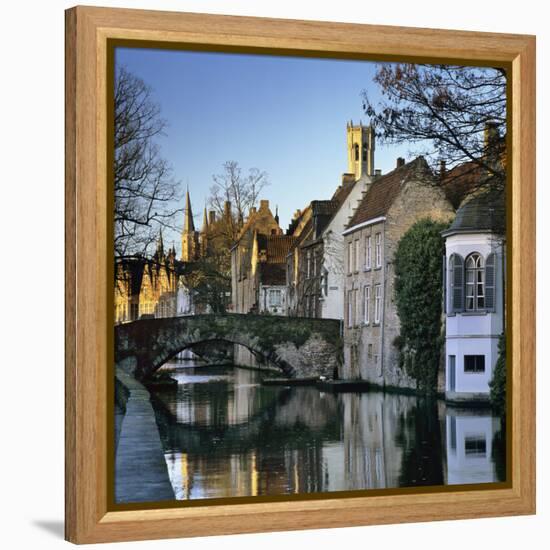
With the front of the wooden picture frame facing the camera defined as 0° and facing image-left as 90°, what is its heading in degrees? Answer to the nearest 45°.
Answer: approximately 315°
